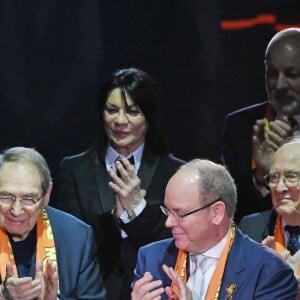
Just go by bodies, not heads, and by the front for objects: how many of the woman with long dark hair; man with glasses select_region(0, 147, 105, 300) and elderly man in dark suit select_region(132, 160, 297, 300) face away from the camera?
0

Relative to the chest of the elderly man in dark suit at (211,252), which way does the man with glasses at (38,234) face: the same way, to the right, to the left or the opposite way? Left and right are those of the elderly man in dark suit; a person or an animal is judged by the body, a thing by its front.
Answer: the same way

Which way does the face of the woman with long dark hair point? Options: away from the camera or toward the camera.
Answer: toward the camera

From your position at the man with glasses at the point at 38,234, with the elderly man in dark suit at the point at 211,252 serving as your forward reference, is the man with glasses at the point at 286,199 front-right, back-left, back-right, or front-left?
front-left

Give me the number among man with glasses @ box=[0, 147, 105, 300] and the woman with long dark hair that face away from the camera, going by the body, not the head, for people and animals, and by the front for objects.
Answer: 0

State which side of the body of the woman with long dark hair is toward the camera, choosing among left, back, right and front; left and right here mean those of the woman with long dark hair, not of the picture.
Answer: front

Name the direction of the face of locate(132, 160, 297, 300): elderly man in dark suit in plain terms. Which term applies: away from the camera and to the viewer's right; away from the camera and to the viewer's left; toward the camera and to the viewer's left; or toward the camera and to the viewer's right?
toward the camera and to the viewer's left

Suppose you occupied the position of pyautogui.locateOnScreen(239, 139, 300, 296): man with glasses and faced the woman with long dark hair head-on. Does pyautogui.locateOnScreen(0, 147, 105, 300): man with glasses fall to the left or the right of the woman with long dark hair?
left

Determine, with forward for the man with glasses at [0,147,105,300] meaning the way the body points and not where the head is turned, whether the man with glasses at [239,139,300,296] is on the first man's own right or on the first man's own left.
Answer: on the first man's own left

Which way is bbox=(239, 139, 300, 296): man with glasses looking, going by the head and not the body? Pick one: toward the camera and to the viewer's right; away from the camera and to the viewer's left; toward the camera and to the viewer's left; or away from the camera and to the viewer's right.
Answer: toward the camera and to the viewer's left

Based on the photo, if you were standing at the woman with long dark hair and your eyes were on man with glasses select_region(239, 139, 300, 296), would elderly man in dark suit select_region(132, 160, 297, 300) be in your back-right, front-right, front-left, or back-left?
front-right

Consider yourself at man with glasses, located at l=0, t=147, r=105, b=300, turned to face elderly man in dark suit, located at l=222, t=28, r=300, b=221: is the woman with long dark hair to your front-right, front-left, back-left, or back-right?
front-left

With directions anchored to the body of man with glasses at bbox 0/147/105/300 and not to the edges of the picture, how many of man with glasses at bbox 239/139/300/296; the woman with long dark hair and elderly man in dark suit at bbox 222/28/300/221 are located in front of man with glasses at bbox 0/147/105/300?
0

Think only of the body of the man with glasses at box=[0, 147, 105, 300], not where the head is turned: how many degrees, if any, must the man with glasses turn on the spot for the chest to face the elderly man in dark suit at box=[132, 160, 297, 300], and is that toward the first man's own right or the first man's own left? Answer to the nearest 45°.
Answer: approximately 90° to the first man's own left

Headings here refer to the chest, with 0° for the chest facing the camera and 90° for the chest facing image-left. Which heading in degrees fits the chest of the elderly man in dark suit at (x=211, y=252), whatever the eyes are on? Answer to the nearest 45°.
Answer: approximately 45°

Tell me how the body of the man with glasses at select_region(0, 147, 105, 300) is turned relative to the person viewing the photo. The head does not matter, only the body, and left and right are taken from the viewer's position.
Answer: facing the viewer and to the left of the viewer

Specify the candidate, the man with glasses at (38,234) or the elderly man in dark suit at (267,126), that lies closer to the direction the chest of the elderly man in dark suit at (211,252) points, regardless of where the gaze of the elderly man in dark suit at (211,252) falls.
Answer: the man with glasses
